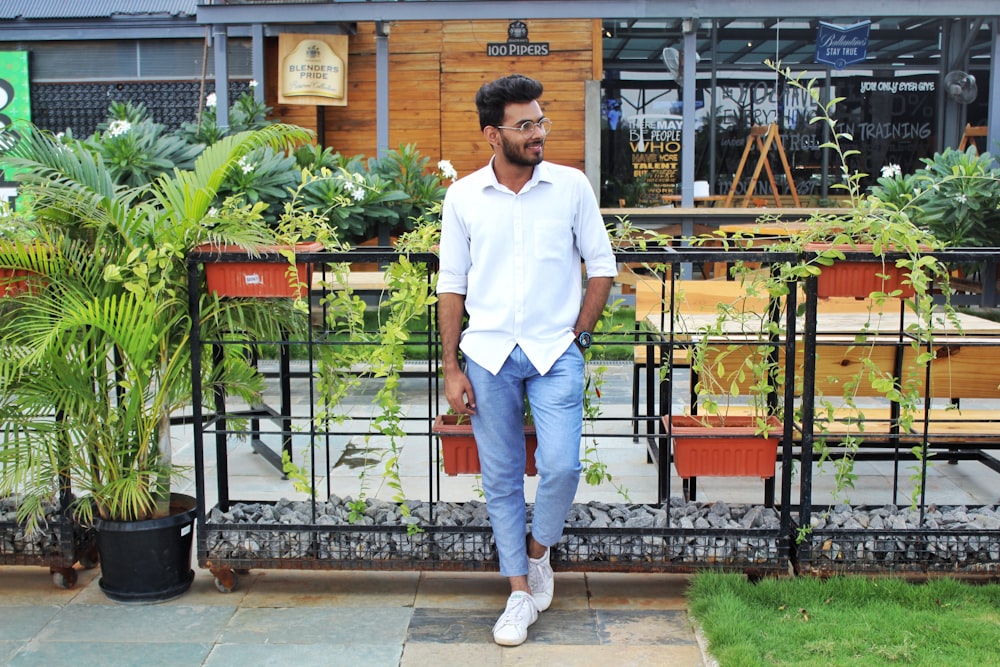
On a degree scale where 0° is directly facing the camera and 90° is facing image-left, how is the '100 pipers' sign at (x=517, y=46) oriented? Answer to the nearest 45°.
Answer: approximately 0°

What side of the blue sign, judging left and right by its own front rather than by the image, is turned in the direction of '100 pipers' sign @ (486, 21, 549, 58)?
right

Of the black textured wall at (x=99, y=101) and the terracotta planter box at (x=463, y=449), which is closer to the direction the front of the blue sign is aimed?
the terracotta planter box

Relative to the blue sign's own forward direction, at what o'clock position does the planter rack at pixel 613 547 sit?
The planter rack is roughly at 12 o'clock from the blue sign.

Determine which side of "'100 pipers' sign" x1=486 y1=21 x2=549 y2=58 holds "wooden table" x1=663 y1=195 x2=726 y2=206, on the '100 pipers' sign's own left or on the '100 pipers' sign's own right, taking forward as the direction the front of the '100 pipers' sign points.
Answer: on the '100 pipers' sign's own left

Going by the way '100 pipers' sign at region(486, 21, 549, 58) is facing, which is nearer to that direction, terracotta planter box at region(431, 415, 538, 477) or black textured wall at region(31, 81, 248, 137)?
the terracotta planter box

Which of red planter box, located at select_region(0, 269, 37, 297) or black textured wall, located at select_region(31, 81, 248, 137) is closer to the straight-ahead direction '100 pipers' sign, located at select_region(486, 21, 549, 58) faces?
the red planter box

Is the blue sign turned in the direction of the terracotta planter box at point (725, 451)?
yes
